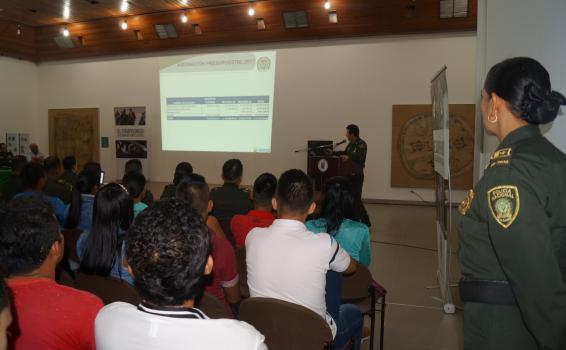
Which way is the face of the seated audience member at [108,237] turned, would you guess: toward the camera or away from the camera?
away from the camera

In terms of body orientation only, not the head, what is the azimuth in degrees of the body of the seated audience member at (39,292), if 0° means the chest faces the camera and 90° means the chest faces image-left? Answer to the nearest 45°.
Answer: approximately 225°

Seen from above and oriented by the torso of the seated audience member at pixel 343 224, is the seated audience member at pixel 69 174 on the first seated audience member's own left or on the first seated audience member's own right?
on the first seated audience member's own left

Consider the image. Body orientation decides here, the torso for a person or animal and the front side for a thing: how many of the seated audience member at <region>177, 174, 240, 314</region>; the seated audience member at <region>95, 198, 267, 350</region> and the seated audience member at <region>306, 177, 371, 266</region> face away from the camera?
3

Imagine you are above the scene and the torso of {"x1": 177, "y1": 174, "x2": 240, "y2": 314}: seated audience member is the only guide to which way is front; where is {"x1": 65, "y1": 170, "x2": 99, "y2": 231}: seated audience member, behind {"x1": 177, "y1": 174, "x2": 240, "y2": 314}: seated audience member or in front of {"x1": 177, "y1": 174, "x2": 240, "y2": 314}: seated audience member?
in front

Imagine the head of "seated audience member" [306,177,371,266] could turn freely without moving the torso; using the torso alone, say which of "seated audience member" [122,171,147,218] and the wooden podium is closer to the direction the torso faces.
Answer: the wooden podium

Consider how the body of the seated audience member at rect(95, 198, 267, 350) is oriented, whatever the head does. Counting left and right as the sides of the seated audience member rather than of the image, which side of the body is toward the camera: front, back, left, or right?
back

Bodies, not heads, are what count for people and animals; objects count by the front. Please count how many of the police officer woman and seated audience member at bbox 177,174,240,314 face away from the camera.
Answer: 1

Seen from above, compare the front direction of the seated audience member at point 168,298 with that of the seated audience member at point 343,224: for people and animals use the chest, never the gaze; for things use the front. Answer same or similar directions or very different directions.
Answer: same or similar directions

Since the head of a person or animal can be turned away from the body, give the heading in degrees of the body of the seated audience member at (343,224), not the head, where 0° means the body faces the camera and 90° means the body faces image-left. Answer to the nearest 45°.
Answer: approximately 180°

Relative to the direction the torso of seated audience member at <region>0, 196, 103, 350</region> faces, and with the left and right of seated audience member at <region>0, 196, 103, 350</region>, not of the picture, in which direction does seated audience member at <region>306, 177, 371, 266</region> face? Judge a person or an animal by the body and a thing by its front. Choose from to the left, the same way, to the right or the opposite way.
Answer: the same way

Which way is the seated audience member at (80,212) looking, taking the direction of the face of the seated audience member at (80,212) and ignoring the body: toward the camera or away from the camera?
away from the camera

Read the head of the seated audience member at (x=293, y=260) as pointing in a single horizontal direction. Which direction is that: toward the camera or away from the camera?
away from the camera

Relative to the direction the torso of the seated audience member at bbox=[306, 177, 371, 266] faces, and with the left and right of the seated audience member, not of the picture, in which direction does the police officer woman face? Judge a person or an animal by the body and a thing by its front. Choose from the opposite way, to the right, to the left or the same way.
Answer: to the left

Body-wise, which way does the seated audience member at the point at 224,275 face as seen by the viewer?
away from the camera

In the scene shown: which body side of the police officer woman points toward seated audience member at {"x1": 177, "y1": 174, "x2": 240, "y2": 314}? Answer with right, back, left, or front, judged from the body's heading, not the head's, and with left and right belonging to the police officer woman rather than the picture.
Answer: front

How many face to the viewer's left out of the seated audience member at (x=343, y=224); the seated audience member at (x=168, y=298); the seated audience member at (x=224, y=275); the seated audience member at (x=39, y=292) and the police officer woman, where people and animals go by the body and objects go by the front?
1

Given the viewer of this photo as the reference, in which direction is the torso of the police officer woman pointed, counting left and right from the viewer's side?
facing to the left of the viewer
